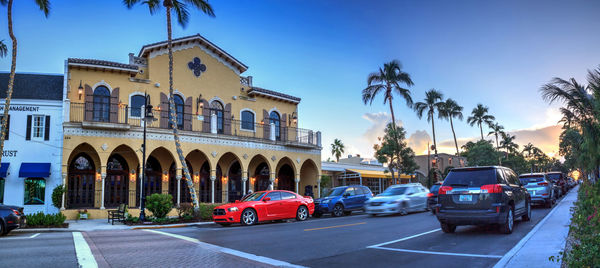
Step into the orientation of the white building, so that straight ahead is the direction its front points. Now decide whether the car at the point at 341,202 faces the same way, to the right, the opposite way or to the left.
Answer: to the right

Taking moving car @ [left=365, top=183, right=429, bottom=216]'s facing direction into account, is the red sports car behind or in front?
in front

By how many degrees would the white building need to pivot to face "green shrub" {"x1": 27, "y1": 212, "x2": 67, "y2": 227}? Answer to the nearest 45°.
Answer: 0° — it already faces it

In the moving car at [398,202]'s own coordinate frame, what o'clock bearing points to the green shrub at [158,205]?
The green shrub is roughly at 1 o'clock from the moving car.

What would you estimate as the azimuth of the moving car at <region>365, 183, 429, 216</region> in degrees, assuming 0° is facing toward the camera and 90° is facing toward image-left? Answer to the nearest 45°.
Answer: approximately 45°

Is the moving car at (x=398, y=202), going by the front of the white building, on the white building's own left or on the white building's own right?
on the white building's own left

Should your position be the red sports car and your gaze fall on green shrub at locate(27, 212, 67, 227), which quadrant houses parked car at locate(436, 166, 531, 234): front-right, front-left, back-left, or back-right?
back-left

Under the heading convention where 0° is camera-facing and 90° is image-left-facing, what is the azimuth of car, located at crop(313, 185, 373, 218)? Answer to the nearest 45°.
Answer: approximately 45°

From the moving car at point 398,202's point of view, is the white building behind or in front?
in front

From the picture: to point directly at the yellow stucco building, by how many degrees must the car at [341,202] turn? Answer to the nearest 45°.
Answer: approximately 45° to its right

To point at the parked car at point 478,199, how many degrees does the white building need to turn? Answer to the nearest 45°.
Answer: approximately 45° to its left
